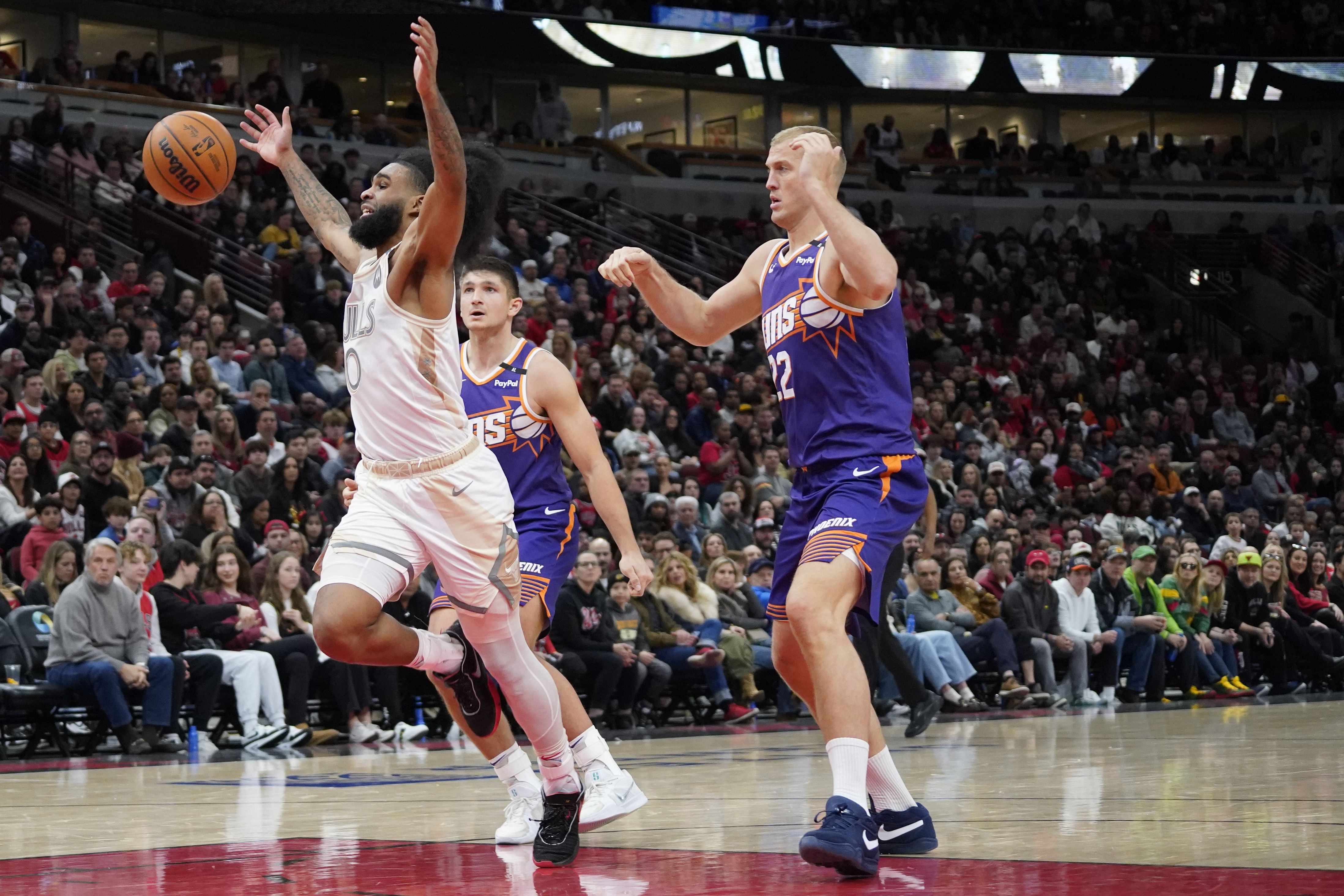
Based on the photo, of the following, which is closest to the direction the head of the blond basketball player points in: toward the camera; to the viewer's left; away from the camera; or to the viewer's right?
to the viewer's left

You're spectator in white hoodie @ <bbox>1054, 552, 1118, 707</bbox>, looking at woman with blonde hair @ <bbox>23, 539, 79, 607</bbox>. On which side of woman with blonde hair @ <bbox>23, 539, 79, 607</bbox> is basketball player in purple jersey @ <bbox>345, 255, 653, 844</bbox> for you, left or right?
left

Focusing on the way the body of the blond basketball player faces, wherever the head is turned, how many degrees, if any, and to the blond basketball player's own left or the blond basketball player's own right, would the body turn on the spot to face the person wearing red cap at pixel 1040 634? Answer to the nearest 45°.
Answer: approximately 135° to the blond basketball player's own right

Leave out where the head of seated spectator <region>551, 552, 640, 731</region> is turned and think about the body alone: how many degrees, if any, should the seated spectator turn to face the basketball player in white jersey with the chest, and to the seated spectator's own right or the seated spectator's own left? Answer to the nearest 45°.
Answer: approximately 45° to the seated spectator's own right

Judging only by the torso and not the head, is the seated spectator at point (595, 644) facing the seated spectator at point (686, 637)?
no

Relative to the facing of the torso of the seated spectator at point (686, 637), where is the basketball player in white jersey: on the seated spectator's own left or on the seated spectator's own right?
on the seated spectator's own right

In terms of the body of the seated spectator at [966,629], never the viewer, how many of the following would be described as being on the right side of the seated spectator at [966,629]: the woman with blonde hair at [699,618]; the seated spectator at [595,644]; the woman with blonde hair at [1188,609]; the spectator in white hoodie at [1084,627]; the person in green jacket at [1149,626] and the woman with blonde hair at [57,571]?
3

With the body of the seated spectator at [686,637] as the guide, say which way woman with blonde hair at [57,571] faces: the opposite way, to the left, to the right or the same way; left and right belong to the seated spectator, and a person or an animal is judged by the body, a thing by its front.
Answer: the same way

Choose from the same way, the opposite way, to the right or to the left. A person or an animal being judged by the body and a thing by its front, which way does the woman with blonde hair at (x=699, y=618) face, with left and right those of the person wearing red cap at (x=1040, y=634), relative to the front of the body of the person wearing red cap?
the same way

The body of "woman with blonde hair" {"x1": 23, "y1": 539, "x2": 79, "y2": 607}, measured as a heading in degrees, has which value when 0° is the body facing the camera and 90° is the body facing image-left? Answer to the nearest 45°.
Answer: approximately 315°

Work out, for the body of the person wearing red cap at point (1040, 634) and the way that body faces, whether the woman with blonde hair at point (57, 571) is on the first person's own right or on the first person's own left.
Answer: on the first person's own right

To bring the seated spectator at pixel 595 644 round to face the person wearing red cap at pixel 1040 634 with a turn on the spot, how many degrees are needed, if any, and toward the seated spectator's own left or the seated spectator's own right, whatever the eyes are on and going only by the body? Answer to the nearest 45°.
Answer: approximately 90° to the seated spectator's own left

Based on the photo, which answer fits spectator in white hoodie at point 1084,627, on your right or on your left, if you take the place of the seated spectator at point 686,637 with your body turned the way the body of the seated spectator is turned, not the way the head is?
on your left

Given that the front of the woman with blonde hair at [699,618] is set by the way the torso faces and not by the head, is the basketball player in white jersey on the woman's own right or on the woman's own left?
on the woman's own right

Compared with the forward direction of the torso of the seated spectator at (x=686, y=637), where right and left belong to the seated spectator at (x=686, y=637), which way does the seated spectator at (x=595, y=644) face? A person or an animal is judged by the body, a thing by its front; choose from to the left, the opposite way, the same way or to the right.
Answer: the same way

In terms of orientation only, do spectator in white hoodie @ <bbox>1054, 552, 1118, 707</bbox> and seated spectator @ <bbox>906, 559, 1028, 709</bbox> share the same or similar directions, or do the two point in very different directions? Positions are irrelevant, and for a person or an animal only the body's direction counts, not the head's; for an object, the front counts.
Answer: same or similar directions

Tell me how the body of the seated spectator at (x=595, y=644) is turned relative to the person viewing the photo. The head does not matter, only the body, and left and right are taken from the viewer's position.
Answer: facing the viewer and to the right of the viewer

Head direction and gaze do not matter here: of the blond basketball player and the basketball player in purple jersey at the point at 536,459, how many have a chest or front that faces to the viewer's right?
0

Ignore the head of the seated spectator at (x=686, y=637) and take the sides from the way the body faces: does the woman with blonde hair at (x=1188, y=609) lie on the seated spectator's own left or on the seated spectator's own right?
on the seated spectator's own left
